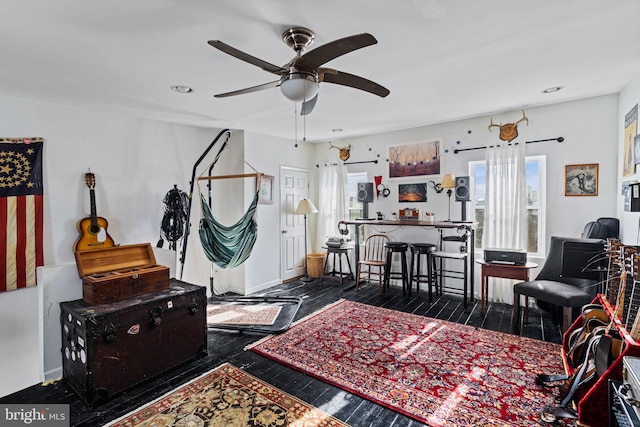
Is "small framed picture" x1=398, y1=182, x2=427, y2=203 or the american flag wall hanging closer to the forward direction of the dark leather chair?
the american flag wall hanging

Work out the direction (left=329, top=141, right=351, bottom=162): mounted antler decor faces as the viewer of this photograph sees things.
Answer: facing the viewer and to the left of the viewer

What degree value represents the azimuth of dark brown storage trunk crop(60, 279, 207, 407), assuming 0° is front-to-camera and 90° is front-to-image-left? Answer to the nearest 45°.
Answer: approximately 315°

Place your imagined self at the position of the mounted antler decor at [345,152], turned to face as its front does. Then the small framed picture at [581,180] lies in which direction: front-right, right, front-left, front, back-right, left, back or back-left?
left

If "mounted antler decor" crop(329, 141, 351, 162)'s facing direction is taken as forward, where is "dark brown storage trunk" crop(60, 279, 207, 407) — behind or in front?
in front
